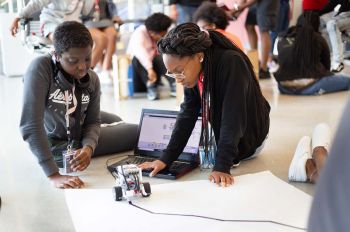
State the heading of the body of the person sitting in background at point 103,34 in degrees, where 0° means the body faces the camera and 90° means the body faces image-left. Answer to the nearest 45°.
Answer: approximately 0°

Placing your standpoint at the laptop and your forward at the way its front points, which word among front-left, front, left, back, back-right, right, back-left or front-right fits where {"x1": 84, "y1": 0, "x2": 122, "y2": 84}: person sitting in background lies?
back-right

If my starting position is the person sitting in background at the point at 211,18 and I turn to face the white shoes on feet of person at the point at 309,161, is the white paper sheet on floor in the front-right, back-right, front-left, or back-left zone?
front-right

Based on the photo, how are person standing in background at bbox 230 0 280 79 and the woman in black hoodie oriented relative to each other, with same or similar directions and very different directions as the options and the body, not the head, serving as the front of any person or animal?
same or similar directions

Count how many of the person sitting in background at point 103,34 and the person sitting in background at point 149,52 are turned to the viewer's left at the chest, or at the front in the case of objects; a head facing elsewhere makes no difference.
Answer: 0

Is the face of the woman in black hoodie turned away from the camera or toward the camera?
toward the camera

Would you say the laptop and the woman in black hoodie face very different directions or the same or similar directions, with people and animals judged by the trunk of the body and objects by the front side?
same or similar directions

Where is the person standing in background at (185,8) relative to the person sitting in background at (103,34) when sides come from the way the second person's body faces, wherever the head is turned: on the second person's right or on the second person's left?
on the second person's left

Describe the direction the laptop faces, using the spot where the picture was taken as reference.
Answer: facing the viewer and to the left of the viewer

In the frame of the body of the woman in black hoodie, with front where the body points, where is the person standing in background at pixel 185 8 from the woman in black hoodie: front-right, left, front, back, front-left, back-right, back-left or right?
back-right

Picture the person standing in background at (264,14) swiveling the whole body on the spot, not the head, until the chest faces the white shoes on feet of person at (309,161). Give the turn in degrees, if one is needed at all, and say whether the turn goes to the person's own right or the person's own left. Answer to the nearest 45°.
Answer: approximately 45° to the person's own left

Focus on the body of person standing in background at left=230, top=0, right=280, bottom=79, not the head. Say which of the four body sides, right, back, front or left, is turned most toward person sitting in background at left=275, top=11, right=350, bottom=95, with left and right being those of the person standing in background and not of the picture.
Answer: left

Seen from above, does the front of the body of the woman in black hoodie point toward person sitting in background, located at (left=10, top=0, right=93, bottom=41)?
no

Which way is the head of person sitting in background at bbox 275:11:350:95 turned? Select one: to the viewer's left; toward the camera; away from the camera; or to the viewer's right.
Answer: away from the camera
